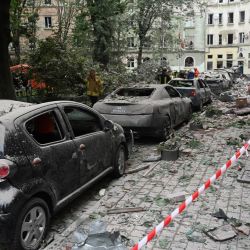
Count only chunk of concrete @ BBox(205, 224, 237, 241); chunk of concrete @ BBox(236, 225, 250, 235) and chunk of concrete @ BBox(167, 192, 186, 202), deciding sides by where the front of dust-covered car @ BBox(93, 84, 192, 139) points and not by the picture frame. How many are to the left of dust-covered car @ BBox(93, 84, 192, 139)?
0

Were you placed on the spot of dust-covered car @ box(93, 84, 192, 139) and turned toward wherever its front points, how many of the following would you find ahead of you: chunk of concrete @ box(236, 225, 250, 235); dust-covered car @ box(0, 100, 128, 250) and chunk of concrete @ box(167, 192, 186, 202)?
0

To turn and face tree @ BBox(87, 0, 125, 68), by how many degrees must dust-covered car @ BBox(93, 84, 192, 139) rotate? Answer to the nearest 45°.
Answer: approximately 45° to its left

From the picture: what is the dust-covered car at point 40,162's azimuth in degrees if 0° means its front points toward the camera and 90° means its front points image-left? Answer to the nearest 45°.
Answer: approximately 225°

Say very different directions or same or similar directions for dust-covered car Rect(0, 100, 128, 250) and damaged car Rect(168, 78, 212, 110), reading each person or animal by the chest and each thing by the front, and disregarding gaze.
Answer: same or similar directions

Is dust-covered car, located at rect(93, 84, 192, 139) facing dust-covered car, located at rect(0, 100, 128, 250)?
no

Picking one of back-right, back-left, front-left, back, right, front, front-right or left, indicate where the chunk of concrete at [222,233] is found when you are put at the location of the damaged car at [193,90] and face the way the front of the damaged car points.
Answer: back-right

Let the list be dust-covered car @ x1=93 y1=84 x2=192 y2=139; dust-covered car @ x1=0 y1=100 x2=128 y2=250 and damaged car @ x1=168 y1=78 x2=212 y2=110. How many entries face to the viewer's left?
0

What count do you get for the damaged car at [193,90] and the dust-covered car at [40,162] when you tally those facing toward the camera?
0

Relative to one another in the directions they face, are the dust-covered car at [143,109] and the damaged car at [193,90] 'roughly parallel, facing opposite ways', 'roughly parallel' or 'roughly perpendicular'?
roughly parallel

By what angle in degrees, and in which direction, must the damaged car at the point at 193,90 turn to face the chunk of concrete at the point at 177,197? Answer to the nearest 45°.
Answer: approximately 135° to its right

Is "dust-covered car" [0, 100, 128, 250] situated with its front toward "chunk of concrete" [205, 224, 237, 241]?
no

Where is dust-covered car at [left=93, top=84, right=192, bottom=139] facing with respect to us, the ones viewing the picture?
facing away from the viewer and to the right of the viewer

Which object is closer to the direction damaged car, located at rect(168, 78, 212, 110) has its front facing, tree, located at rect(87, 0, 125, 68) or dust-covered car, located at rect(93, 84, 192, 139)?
the tree
